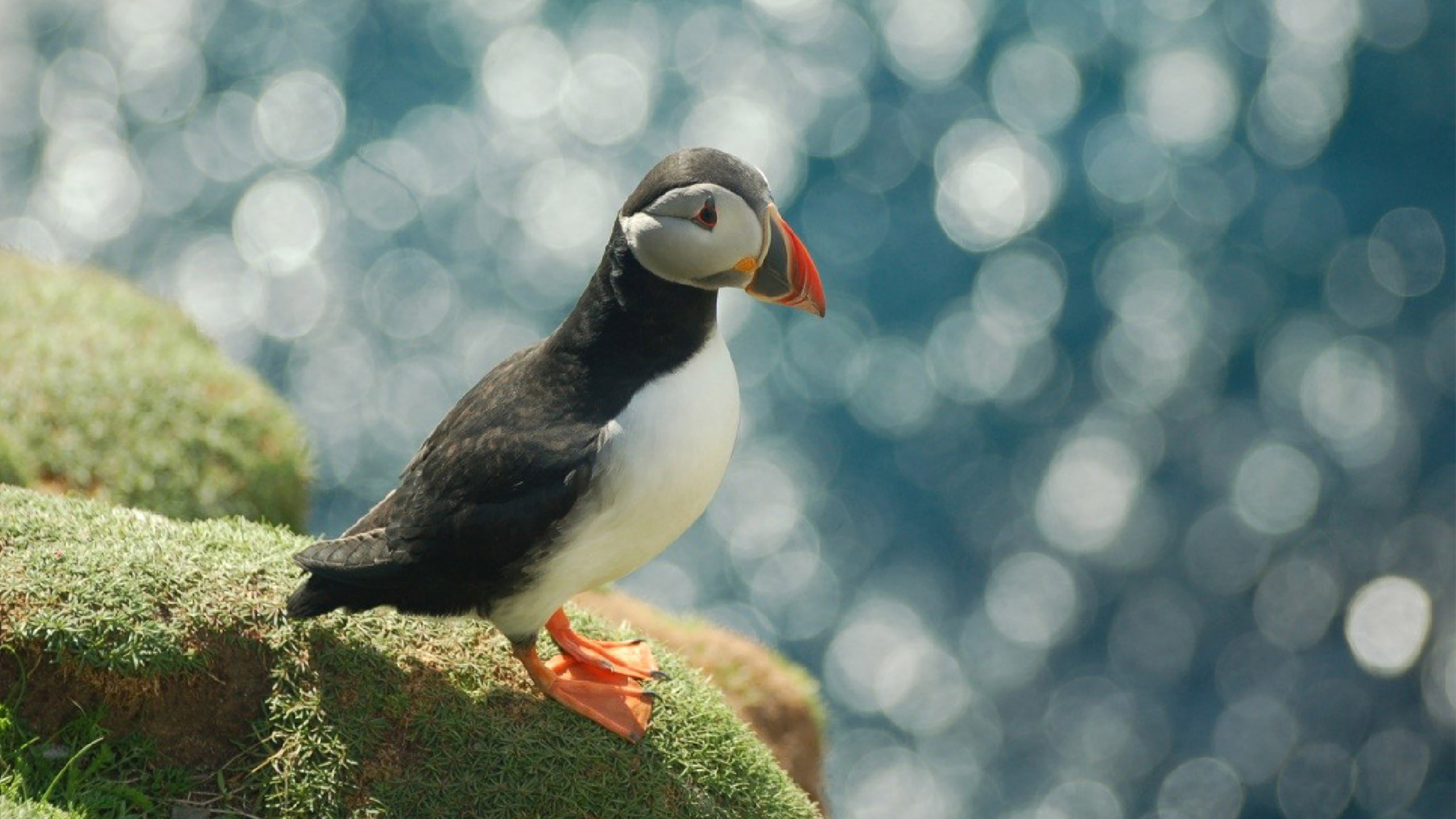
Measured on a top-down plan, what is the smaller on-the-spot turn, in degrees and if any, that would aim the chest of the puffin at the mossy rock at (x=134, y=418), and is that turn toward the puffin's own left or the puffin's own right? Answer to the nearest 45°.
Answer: approximately 135° to the puffin's own left

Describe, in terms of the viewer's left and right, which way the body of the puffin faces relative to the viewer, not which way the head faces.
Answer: facing to the right of the viewer
